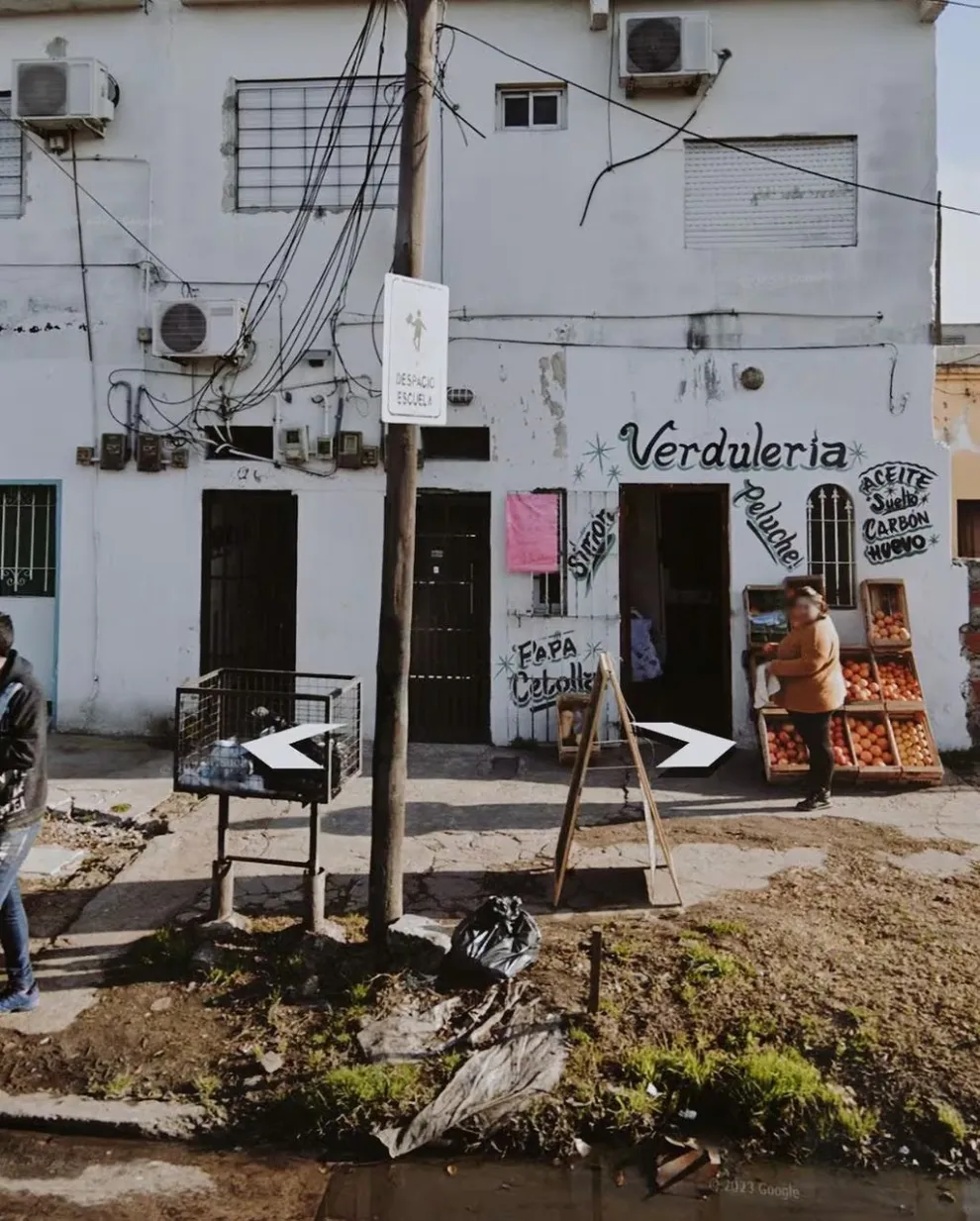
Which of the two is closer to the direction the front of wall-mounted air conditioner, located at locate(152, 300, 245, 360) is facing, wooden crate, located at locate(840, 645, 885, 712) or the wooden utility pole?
the wooden utility pole

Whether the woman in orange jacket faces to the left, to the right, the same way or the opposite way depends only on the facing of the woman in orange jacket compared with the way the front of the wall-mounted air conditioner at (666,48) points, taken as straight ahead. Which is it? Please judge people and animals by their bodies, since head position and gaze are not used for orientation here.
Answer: to the right

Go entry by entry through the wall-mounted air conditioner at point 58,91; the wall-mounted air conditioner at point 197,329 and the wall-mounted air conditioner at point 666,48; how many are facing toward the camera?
3

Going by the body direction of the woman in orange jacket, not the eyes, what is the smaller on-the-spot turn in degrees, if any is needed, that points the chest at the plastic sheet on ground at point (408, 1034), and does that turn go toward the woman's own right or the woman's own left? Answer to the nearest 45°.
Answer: approximately 45° to the woman's own left

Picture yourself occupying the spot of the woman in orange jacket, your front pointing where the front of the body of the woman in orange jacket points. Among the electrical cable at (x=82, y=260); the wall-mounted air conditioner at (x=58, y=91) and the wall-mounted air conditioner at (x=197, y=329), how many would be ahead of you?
3

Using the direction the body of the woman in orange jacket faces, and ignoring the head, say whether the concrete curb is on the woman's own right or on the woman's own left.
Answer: on the woman's own left

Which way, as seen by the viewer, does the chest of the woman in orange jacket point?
to the viewer's left
